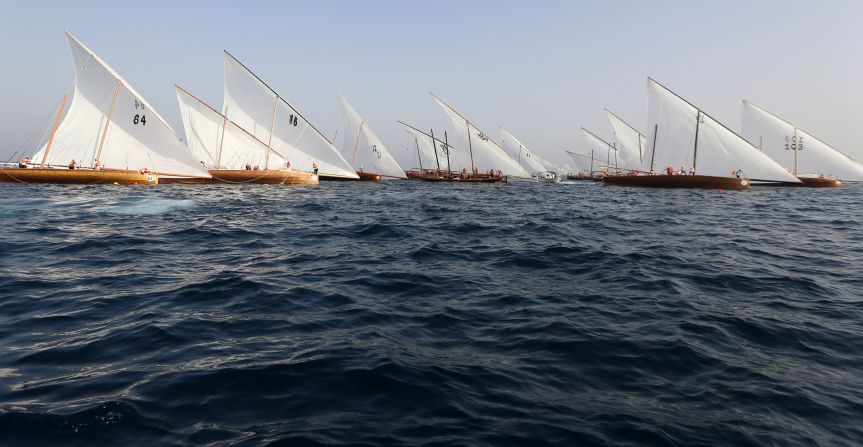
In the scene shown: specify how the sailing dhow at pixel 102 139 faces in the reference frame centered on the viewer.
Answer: facing to the right of the viewer
